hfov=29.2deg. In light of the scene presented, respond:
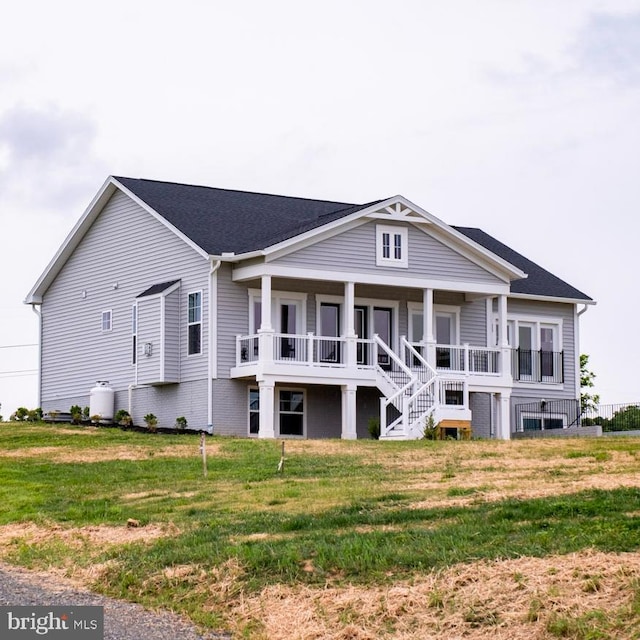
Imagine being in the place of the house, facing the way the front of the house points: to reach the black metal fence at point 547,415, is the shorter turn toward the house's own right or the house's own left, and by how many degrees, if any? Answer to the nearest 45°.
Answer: approximately 90° to the house's own left

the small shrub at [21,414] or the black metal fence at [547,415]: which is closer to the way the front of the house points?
the black metal fence

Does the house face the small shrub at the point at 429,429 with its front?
yes

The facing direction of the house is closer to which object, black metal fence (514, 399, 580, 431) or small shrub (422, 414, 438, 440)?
the small shrub

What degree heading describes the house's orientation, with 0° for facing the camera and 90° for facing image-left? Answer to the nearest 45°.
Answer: approximately 315°

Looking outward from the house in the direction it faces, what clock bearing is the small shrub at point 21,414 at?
The small shrub is roughly at 5 o'clock from the house.
